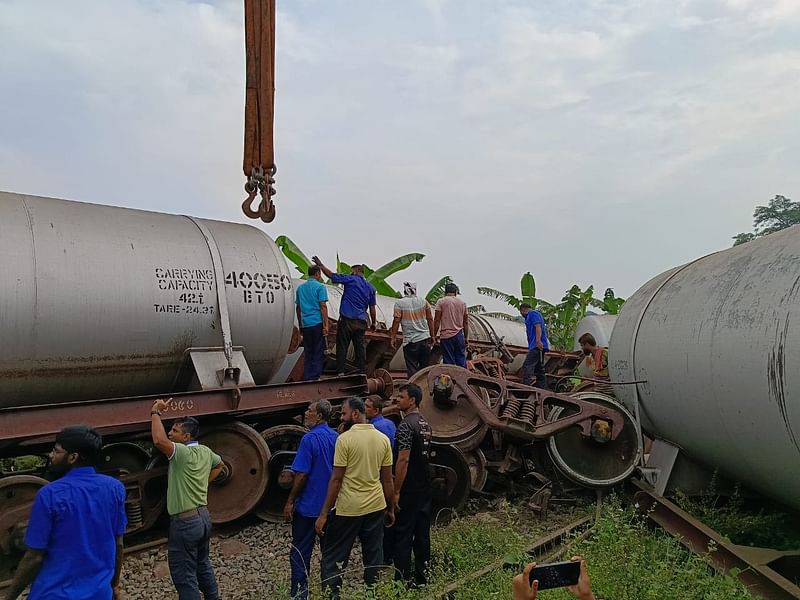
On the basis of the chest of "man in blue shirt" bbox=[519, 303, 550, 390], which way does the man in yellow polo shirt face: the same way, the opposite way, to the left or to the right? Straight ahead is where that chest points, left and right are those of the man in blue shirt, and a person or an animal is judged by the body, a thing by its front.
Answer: to the right

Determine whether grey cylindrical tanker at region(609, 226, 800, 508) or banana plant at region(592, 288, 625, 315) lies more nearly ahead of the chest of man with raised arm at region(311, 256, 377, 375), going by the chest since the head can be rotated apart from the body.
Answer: the banana plant

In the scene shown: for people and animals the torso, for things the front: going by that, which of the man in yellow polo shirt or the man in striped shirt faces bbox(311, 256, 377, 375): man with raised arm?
the man in yellow polo shirt

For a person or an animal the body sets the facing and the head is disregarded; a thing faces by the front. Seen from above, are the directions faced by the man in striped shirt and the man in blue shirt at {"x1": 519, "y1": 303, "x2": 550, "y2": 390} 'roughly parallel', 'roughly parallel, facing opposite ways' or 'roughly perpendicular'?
roughly perpendicular

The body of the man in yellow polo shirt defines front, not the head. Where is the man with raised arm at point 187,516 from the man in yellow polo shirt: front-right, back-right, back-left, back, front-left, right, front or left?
left

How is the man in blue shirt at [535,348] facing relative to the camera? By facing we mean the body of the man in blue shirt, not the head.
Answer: to the viewer's left

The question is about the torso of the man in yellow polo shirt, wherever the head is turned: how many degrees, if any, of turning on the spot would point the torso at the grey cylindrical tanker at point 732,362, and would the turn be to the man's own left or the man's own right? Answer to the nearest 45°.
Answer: approximately 90° to the man's own right

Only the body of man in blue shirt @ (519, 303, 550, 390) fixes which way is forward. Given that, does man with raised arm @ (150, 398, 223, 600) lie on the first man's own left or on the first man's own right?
on the first man's own left

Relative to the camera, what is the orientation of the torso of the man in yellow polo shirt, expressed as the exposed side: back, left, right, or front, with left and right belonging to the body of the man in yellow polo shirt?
back

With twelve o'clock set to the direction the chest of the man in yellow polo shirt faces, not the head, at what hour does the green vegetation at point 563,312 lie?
The green vegetation is roughly at 1 o'clock from the man in yellow polo shirt.

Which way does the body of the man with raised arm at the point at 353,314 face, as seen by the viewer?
away from the camera

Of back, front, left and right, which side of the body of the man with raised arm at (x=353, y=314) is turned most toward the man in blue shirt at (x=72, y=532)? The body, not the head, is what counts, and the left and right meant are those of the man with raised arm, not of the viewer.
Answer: back

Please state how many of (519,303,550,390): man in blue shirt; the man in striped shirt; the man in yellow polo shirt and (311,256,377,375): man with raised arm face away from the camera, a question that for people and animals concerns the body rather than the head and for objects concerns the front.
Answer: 3
